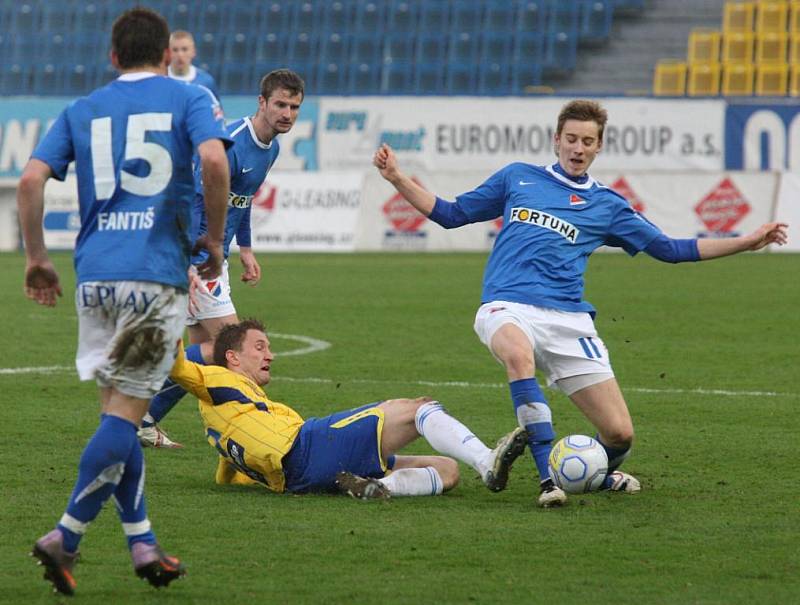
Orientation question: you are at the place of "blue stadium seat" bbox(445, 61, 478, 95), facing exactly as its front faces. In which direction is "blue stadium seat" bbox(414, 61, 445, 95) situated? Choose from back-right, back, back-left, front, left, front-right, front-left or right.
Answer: right

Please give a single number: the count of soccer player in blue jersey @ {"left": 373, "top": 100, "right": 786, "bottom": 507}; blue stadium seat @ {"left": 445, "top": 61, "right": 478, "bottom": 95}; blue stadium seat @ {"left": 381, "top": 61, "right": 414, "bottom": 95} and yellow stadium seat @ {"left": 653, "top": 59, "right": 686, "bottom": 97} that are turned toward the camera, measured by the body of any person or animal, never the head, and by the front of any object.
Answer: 4

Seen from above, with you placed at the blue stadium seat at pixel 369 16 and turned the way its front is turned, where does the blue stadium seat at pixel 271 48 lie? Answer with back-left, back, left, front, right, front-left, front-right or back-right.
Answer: right

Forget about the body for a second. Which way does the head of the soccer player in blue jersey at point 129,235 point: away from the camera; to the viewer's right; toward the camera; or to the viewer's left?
away from the camera

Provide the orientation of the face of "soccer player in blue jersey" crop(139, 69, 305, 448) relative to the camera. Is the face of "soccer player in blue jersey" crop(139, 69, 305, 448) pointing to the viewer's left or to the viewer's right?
to the viewer's right

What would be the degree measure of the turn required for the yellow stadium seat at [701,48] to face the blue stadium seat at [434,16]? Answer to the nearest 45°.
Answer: approximately 90° to its right

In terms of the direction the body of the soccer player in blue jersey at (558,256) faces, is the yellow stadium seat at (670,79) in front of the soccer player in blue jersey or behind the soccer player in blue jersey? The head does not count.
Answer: behind

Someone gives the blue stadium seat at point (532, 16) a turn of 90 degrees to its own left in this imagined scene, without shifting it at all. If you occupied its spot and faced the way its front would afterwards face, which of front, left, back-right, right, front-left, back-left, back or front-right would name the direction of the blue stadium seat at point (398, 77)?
back

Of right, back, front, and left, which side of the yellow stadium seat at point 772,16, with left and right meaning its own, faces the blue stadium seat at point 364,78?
right

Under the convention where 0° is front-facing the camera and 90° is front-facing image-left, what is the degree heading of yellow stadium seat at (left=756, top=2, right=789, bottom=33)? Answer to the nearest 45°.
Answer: approximately 0°

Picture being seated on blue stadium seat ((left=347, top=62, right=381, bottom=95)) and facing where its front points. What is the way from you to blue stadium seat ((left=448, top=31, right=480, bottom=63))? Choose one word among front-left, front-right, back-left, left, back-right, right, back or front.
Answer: left

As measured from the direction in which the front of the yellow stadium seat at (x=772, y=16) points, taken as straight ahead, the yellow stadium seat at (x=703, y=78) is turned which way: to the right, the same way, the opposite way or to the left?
the same way

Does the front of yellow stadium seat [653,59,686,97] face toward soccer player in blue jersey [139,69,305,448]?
yes

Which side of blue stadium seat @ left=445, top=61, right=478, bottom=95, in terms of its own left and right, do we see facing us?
front

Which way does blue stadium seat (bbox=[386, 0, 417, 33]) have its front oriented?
toward the camera

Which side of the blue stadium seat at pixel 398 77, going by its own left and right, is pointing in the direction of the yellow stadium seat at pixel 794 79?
left

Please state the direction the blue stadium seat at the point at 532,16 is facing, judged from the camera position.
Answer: facing the viewer

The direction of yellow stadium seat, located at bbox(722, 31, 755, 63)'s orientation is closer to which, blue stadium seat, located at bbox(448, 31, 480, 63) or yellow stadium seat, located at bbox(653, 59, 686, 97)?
the yellow stadium seat

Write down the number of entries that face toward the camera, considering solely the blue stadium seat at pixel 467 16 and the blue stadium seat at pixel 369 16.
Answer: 2
